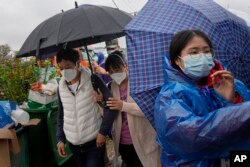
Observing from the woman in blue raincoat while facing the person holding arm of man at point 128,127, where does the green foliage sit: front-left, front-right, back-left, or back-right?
front-left

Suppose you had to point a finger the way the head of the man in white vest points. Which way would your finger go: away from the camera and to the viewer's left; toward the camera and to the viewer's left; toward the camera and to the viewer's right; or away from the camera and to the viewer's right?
toward the camera and to the viewer's left

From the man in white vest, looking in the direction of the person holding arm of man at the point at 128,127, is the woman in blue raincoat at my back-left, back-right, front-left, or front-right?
front-right

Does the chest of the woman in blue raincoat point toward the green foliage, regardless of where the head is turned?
no

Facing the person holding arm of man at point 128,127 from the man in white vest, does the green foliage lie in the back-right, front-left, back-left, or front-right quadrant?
back-left

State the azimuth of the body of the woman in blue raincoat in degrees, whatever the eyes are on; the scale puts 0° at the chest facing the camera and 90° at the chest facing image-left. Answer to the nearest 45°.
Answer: approximately 315°

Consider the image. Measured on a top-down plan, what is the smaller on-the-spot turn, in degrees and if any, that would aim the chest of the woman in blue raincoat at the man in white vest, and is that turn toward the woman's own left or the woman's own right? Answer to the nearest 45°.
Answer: approximately 180°

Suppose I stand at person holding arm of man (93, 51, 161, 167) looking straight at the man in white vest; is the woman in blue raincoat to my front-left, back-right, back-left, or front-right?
back-left

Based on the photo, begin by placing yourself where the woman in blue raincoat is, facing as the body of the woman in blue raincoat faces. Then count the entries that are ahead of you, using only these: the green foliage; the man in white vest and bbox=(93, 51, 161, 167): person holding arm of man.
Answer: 0

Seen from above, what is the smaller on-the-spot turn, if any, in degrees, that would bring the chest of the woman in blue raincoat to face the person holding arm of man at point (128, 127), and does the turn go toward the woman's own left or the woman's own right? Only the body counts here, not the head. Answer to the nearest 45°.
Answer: approximately 180°
